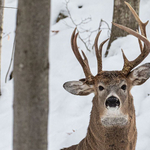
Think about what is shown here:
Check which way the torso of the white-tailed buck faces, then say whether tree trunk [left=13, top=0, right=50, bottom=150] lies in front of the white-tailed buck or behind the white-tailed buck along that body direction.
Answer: in front

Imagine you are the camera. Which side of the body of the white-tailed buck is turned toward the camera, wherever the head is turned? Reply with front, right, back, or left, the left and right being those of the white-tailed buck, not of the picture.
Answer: front
